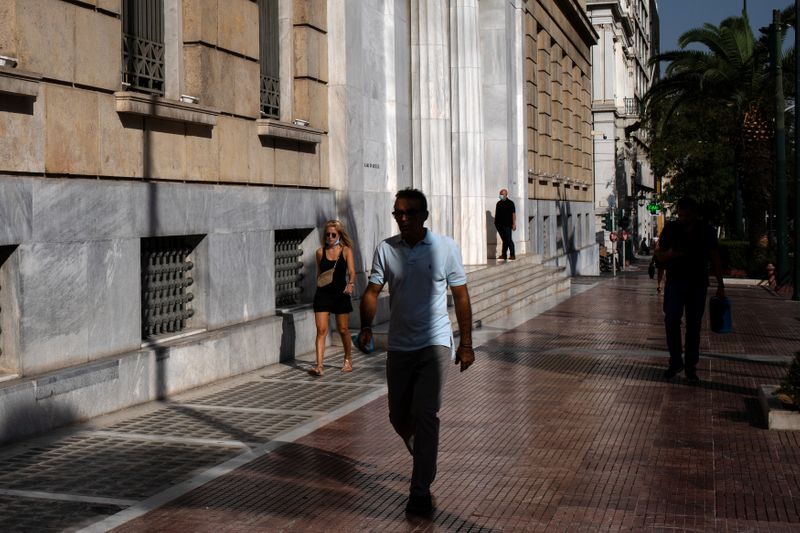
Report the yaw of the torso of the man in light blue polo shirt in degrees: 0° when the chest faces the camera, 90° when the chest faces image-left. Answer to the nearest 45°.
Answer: approximately 0°

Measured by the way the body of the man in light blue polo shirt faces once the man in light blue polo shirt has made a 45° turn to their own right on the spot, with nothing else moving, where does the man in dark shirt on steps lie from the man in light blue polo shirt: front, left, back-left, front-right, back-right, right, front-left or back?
back-right

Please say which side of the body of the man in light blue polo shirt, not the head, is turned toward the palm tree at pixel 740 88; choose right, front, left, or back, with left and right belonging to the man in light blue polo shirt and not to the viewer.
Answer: back

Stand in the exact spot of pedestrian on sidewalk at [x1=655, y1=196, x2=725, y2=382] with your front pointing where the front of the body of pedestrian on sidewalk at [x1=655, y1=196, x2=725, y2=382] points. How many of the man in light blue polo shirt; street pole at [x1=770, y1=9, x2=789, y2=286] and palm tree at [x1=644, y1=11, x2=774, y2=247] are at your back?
2

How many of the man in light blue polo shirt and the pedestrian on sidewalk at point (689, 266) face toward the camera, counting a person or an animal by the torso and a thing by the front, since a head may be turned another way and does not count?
2

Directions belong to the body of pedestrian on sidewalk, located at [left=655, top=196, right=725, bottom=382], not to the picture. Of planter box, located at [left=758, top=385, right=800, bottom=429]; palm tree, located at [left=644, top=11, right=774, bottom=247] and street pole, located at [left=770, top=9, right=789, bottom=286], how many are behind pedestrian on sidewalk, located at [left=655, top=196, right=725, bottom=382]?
2

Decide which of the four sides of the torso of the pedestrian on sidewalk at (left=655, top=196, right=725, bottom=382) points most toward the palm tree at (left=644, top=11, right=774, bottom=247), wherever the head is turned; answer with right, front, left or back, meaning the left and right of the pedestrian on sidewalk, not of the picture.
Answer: back

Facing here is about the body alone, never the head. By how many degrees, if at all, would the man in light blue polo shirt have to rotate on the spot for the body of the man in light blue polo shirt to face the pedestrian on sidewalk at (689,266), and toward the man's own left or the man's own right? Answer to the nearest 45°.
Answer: approximately 135° to the man's own left
